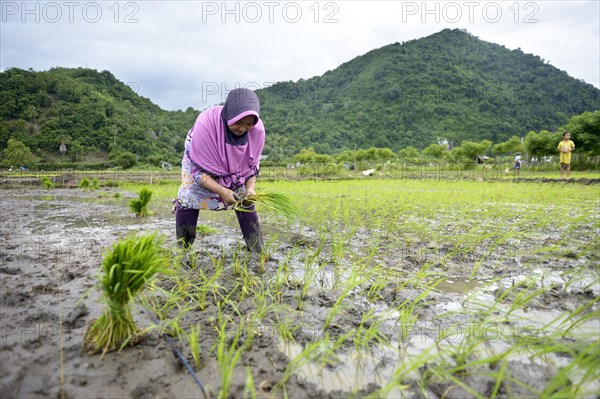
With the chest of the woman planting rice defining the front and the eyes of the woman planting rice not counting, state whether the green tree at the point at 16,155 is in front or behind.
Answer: behind

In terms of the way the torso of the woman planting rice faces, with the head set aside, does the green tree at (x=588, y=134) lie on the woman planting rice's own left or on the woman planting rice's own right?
on the woman planting rice's own left

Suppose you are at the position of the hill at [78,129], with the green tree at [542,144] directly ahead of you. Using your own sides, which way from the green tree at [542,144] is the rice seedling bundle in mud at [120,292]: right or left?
right

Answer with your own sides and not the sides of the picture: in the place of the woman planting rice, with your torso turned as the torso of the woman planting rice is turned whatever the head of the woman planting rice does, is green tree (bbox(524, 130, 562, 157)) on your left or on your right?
on your left

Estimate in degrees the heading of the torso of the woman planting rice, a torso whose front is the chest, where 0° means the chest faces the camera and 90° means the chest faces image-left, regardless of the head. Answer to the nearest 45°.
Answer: approximately 315°

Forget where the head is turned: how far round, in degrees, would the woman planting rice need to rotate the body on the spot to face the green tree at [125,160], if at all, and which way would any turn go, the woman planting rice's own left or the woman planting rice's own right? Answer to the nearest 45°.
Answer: approximately 135° to the woman planting rice's own left

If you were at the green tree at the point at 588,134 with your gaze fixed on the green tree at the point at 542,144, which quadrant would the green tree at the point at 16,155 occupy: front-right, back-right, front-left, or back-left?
front-left

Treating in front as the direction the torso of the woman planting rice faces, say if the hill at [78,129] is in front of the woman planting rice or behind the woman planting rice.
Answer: behind

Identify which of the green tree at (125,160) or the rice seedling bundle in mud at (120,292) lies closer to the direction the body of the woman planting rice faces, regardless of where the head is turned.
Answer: the rice seedling bundle in mud
